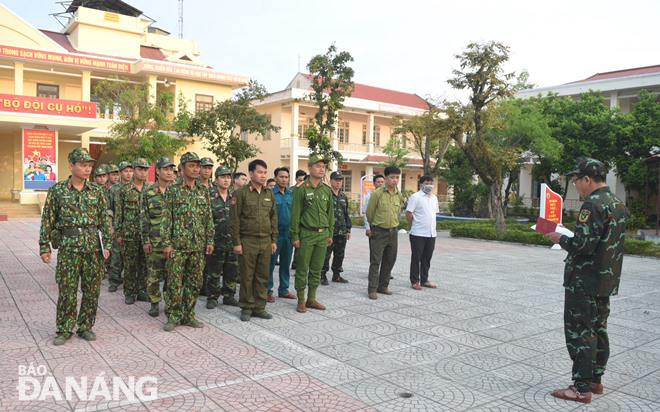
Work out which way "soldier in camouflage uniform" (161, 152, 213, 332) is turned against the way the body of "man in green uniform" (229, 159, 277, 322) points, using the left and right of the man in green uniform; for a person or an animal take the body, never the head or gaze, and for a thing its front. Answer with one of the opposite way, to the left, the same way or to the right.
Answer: the same way

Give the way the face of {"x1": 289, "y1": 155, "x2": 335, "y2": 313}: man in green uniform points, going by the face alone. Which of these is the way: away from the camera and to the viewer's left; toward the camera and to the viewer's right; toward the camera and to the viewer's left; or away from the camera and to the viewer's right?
toward the camera and to the viewer's right

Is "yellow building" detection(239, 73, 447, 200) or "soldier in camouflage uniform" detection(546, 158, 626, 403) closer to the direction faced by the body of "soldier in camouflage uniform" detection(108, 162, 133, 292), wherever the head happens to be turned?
the soldier in camouflage uniform

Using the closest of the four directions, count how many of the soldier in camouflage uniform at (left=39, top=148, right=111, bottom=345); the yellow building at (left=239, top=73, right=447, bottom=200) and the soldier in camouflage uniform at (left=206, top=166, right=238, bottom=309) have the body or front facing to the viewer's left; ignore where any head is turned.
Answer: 0

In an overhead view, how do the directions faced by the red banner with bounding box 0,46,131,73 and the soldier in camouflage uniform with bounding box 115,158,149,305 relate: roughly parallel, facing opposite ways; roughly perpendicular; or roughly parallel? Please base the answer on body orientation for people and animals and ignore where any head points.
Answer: roughly parallel

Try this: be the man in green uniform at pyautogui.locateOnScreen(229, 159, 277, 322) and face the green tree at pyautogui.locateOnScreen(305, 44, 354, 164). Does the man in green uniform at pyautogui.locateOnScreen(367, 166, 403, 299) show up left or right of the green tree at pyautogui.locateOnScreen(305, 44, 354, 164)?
right

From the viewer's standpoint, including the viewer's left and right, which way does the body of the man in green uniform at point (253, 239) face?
facing the viewer and to the right of the viewer

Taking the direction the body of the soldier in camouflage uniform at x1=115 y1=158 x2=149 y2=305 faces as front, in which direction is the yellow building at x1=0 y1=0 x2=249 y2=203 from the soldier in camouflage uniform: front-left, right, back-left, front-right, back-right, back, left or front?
back-left

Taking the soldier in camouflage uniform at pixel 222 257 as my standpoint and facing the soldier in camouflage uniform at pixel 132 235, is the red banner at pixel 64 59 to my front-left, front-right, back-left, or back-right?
front-right

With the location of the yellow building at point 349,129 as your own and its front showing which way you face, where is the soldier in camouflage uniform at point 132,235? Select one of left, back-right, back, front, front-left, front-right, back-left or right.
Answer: front-right

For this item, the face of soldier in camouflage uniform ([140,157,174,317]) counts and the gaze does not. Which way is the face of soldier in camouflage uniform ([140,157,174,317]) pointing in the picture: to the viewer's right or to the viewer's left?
to the viewer's right

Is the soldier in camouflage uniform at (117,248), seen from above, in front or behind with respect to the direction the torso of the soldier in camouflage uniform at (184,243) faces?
behind

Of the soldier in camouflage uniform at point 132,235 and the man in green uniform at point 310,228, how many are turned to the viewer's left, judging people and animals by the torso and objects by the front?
0

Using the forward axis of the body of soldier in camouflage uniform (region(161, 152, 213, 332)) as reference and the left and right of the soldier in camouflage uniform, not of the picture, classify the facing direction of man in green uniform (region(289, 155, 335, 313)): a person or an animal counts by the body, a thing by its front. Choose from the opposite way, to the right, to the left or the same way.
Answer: the same way

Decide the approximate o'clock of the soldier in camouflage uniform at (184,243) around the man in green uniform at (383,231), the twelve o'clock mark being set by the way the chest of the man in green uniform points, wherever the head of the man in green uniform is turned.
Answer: The soldier in camouflage uniform is roughly at 3 o'clock from the man in green uniform.

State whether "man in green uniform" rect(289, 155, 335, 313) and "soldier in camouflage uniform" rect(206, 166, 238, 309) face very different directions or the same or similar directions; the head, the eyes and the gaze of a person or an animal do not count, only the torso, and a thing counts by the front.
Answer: same or similar directions

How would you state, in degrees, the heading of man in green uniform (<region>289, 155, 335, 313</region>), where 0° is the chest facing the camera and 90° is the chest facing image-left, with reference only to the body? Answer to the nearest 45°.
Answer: approximately 315°

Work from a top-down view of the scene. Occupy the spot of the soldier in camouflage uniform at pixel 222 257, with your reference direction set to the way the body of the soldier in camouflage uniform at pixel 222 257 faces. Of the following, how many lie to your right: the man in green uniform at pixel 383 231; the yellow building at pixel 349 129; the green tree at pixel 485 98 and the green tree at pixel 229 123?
0

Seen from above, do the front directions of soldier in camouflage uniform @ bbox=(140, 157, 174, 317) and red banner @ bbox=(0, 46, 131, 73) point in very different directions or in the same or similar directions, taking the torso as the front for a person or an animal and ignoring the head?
same or similar directions

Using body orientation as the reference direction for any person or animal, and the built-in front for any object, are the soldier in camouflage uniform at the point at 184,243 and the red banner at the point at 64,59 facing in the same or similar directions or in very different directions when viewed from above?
same or similar directions

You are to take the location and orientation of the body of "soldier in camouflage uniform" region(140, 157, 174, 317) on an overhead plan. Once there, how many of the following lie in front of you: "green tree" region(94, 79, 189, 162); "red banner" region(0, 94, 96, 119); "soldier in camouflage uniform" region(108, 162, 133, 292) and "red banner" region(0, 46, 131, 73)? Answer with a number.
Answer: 0

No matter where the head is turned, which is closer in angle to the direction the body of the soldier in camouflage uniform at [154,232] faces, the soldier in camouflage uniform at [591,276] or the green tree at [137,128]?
the soldier in camouflage uniform

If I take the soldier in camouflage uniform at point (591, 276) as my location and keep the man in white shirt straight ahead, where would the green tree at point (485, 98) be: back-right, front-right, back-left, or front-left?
front-right

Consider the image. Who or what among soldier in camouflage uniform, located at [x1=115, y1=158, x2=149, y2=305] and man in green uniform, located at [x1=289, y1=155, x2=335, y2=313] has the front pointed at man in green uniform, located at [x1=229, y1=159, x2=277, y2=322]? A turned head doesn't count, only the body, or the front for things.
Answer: the soldier in camouflage uniform
